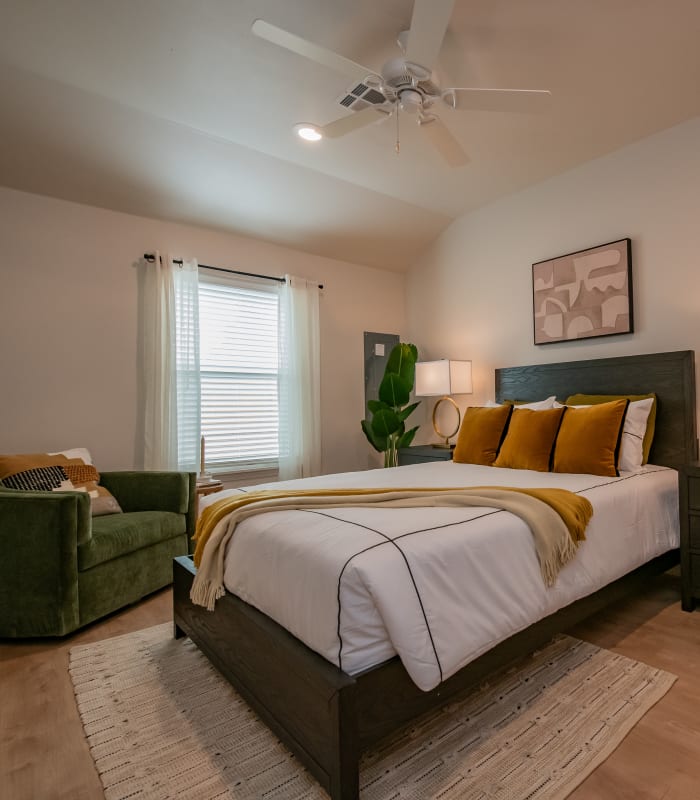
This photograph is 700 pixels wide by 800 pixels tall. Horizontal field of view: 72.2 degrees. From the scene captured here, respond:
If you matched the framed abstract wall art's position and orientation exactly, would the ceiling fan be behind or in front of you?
in front

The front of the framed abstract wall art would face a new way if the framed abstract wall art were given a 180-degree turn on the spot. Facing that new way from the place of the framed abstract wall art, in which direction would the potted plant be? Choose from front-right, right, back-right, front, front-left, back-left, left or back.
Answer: back-left

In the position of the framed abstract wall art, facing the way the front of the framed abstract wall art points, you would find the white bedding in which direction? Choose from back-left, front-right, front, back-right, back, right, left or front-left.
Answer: front-left

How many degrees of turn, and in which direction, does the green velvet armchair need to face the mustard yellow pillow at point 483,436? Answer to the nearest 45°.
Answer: approximately 45° to its left

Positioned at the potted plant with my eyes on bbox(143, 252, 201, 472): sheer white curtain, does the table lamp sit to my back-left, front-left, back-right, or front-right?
back-left

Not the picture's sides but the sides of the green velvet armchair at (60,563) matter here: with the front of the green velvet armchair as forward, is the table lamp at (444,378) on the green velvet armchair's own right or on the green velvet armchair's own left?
on the green velvet armchair's own left

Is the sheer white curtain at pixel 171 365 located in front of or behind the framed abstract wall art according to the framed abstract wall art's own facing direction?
in front

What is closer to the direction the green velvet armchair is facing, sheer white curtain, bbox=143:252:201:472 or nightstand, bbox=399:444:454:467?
the nightstand

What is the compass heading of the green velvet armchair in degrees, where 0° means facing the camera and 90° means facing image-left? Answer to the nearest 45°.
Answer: approximately 315°

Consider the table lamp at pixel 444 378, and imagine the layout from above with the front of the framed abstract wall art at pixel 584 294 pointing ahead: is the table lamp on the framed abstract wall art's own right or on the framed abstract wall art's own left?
on the framed abstract wall art's own right

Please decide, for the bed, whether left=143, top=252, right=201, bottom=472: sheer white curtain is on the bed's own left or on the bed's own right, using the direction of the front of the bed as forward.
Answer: on the bed's own right

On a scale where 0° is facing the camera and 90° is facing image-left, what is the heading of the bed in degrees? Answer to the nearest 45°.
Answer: approximately 45°

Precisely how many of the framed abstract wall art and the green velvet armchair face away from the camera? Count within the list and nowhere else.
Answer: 0
